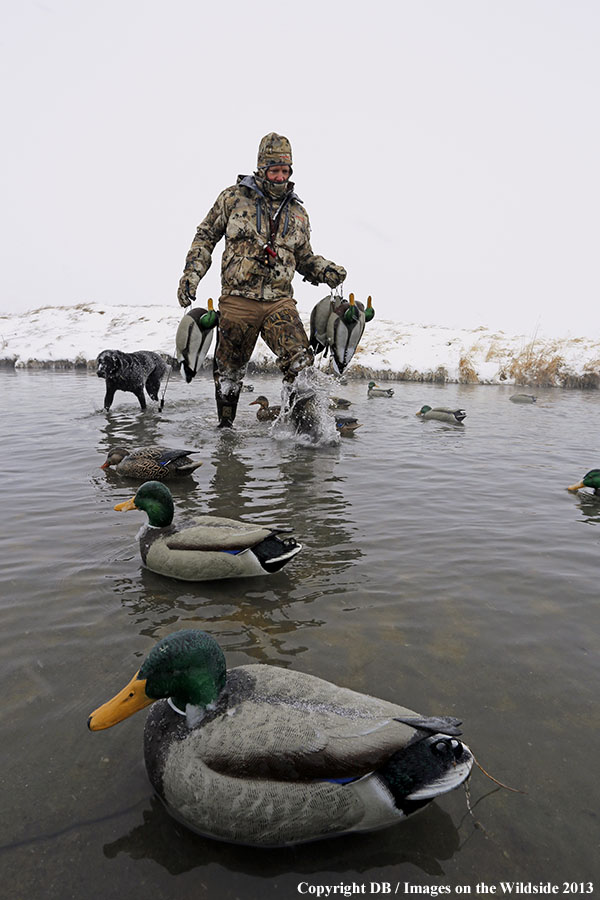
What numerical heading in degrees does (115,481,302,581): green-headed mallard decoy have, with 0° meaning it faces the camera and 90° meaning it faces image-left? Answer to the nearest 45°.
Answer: approximately 90°

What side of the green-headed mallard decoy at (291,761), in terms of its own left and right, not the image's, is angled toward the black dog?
right

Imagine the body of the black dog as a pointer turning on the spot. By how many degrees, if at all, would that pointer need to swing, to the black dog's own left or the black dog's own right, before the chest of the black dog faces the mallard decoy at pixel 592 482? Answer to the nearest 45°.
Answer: approximately 90° to the black dog's own left

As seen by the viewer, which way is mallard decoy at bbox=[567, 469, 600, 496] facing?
to the viewer's left

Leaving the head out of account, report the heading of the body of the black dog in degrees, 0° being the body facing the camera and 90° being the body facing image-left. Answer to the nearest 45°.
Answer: approximately 45°

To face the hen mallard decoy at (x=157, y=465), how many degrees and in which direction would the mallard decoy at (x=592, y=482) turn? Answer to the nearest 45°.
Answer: approximately 45° to its left

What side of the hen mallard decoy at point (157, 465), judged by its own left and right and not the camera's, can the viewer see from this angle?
left

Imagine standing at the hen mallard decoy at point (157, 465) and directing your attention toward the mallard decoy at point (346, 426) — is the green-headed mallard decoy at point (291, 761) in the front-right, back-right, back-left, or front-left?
back-right

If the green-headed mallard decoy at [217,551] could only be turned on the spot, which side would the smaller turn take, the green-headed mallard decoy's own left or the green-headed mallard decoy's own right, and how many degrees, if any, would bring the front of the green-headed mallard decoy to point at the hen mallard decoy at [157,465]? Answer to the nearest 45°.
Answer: approximately 90° to the green-headed mallard decoy's own right

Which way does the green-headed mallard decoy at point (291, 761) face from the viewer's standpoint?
to the viewer's left
